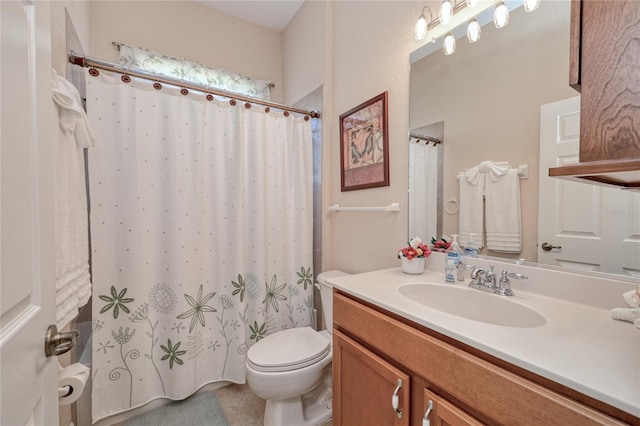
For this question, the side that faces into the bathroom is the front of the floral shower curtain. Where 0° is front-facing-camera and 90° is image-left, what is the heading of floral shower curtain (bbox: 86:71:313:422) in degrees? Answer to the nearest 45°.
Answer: approximately 315°

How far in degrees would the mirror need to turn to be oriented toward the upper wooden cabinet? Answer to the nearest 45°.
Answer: approximately 45° to its left

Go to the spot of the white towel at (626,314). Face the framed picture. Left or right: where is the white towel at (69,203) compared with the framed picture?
left

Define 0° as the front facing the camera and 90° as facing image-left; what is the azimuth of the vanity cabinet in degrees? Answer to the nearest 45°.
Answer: approximately 45°

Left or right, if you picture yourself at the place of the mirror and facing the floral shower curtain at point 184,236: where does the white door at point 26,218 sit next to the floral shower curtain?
left

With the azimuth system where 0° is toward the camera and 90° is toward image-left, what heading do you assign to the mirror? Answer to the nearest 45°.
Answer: approximately 45°
